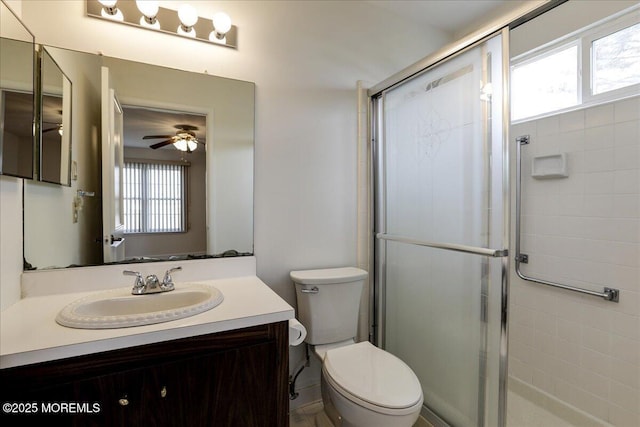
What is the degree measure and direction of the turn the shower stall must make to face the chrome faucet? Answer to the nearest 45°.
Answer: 0° — it already faces it

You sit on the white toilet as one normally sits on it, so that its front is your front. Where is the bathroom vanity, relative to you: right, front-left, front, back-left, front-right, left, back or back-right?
right

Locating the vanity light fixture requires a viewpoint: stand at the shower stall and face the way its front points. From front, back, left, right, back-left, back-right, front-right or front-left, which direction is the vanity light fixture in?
front

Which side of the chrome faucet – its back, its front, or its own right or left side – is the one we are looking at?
front

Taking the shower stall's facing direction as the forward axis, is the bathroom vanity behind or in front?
in front

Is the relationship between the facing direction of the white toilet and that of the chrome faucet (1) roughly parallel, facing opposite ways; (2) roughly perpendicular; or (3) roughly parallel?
roughly parallel

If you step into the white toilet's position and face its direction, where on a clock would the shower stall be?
The shower stall is roughly at 10 o'clock from the white toilet.

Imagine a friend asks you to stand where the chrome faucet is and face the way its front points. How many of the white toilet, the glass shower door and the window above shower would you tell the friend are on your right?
0

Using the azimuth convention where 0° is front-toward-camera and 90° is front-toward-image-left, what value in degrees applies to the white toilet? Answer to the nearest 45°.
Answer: approximately 315°

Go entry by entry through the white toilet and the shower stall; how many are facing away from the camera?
0

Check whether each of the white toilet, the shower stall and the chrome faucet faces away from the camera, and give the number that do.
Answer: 0

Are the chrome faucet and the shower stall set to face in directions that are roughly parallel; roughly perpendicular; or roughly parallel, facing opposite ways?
roughly perpendicular

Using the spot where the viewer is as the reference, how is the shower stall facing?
facing the viewer and to the left of the viewer

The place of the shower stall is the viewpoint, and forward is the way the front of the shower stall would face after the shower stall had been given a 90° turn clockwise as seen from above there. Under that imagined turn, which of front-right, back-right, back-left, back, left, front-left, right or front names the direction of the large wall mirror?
left

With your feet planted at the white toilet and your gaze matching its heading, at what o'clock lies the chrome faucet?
The chrome faucet is roughly at 4 o'clock from the white toilet.
